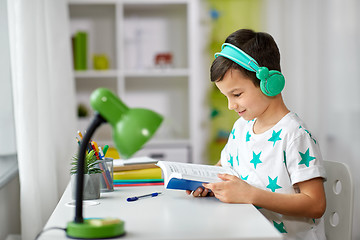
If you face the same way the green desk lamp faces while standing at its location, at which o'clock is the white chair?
The white chair is roughly at 11 o'clock from the green desk lamp.

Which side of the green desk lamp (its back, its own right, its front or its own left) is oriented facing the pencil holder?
left

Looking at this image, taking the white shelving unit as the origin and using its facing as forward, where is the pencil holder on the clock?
The pencil holder is roughly at 12 o'clock from the white shelving unit.

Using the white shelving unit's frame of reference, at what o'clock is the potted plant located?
The potted plant is roughly at 12 o'clock from the white shelving unit.

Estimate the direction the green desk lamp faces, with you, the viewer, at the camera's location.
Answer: facing to the right of the viewer

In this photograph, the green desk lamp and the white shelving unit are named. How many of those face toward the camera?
1

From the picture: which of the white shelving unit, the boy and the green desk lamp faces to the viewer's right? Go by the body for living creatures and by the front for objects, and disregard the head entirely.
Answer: the green desk lamp

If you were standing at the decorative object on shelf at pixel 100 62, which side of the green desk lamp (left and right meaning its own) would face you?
left

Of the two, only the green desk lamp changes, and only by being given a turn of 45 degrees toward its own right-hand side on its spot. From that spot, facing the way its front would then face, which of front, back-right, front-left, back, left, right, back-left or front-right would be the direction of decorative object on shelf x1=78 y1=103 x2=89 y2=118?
back-left

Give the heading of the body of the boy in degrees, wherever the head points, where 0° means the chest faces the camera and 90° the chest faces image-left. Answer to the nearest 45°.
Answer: approximately 45°

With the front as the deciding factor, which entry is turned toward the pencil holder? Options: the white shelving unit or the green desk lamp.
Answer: the white shelving unit

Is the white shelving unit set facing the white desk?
yes

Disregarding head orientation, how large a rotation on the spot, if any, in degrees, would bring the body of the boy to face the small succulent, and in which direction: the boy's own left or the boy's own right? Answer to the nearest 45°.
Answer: approximately 45° to the boy's own right

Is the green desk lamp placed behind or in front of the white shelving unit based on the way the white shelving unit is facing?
in front

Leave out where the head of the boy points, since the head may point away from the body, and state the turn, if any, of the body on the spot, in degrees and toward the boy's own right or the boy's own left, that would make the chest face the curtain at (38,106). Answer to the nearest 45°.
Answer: approximately 90° to the boy's own right

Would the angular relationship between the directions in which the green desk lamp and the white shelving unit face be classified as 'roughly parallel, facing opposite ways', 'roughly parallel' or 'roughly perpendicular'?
roughly perpendicular
